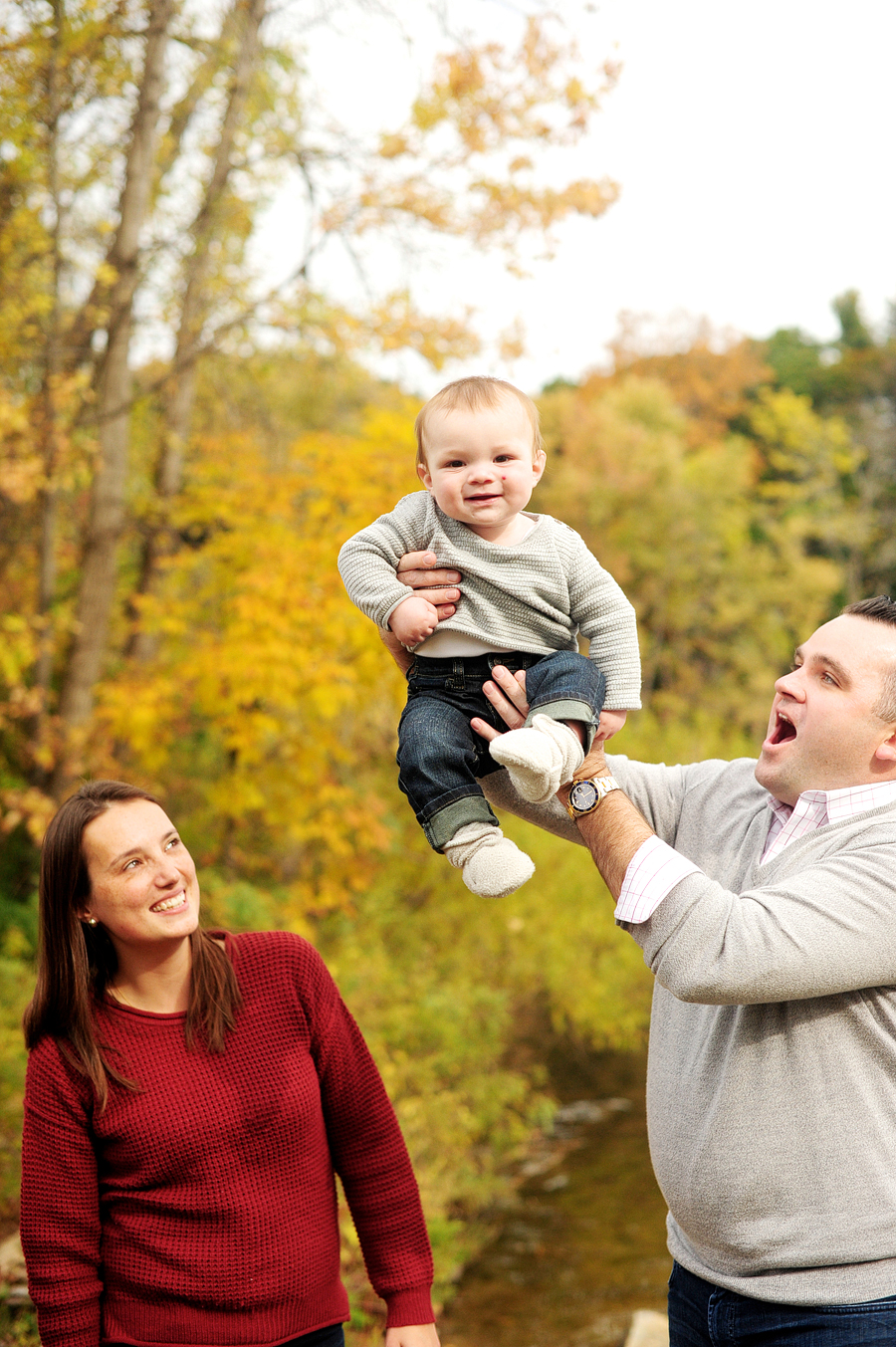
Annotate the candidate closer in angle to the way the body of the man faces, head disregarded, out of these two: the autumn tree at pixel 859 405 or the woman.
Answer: the woman

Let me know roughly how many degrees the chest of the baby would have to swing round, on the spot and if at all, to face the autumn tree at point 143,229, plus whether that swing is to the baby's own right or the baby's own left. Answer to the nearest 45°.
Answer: approximately 180°

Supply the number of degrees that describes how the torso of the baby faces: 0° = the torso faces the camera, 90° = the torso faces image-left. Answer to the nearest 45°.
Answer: approximately 0°

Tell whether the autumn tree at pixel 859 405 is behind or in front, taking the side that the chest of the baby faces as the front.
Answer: behind

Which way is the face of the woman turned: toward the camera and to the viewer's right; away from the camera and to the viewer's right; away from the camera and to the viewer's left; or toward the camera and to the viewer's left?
toward the camera and to the viewer's right

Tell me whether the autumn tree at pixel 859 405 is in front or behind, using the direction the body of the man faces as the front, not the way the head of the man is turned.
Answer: behind
